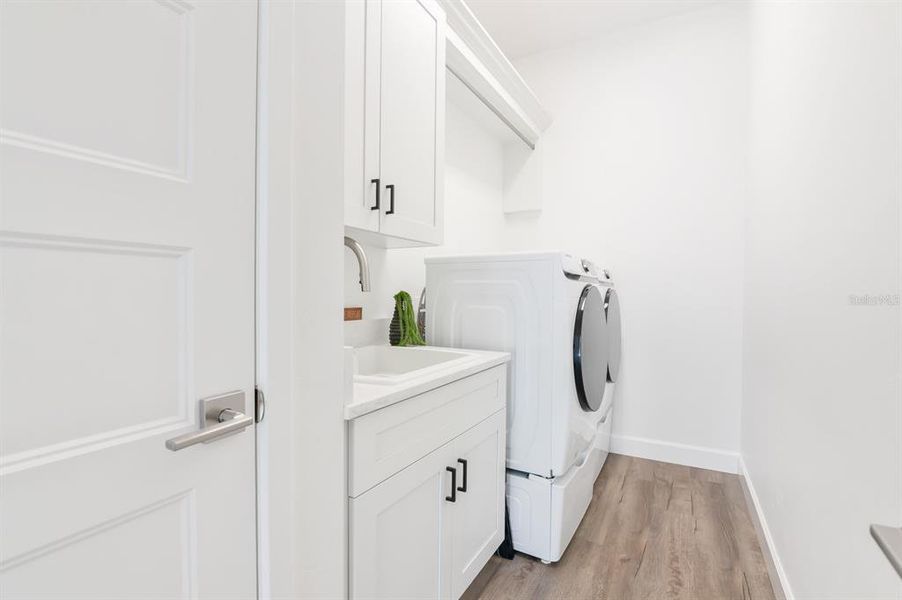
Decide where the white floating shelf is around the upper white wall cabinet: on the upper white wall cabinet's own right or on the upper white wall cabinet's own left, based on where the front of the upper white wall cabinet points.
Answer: on the upper white wall cabinet's own left

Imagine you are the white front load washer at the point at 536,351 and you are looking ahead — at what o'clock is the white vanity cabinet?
The white vanity cabinet is roughly at 4 o'clock from the white front load washer.

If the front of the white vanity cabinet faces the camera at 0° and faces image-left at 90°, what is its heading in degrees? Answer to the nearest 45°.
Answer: approximately 315°

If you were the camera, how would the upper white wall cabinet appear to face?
facing the viewer and to the right of the viewer

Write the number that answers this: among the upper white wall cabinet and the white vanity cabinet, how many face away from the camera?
0

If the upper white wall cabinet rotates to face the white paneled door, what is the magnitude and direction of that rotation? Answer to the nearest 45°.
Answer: approximately 90° to its right

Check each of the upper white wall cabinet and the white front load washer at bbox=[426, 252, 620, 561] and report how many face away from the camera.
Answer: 0

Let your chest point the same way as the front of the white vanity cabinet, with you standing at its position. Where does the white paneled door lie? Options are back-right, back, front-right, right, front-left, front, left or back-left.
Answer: right

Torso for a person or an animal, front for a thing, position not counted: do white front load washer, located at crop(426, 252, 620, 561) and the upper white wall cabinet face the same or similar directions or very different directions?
same or similar directions

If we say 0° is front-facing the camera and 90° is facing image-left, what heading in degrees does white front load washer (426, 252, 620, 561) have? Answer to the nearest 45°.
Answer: approximately 270°

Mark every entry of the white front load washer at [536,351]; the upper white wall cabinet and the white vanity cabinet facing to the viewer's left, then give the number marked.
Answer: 0

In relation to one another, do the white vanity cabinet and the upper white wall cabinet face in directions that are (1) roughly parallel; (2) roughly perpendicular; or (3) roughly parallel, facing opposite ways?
roughly parallel
